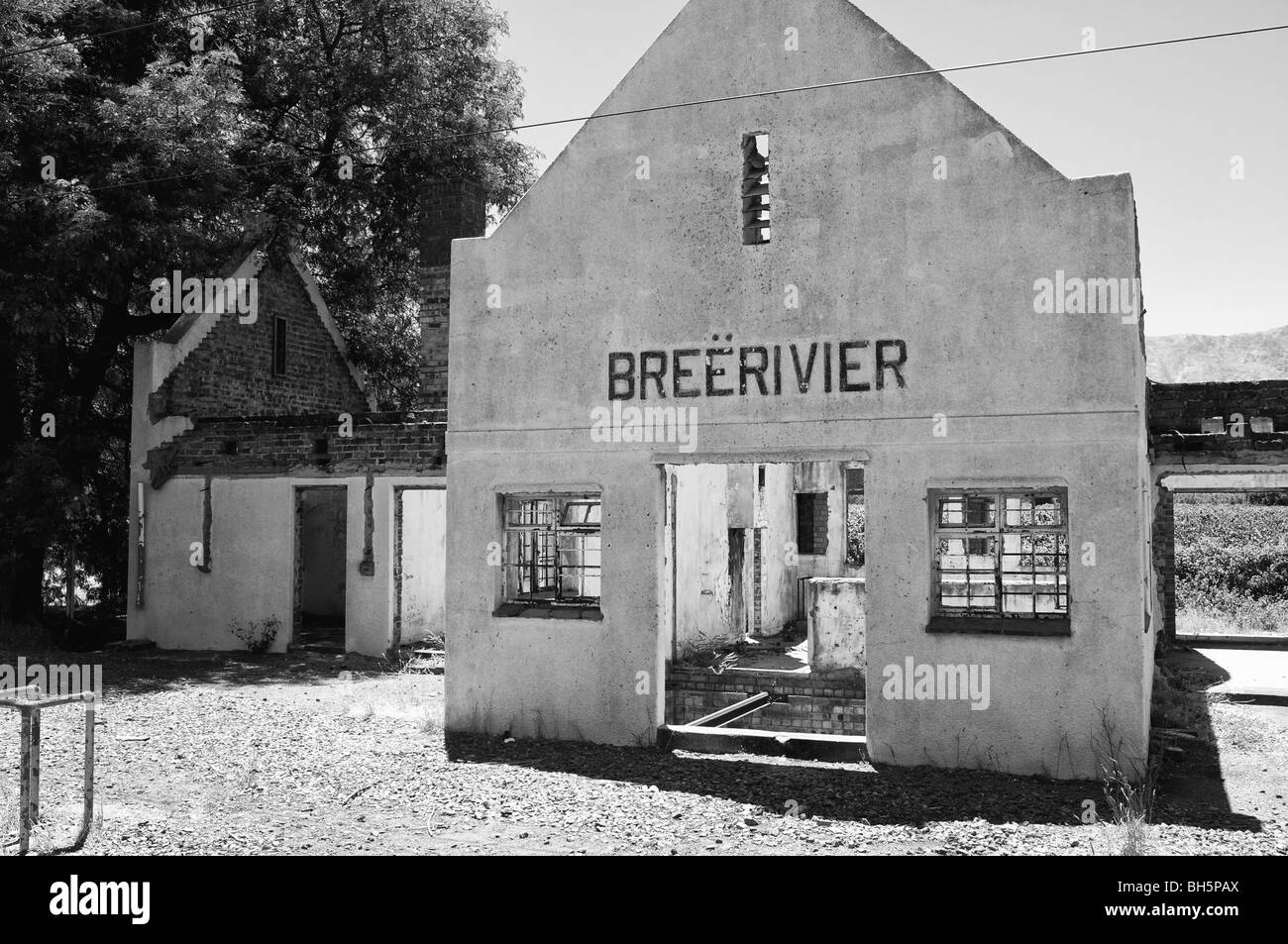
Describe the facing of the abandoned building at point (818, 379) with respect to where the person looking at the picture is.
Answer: facing the viewer

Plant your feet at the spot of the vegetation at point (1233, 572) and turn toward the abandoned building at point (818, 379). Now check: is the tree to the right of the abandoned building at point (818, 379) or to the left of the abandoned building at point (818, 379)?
right

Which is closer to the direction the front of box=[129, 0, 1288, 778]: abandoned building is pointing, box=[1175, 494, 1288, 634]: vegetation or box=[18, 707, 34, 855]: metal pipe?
the metal pipe

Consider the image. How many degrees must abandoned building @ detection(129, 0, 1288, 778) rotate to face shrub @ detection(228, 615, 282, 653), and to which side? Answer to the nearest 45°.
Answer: approximately 135° to its right

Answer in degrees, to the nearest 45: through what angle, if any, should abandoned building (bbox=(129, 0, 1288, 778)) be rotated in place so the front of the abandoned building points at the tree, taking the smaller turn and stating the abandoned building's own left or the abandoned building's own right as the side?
approximately 135° to the abandoned building's own right

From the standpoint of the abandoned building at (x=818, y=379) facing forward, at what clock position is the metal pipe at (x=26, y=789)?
The metal pipe is roughly at 2 o'clock from the abandoned building.

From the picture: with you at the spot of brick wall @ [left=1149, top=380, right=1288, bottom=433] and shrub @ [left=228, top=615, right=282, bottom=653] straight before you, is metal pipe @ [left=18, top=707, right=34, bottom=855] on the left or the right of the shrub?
left

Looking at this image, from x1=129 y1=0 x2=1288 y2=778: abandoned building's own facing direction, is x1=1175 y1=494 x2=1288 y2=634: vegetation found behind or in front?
behind

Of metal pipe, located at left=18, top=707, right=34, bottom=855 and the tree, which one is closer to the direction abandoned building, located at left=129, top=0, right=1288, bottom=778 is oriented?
the metal pipe

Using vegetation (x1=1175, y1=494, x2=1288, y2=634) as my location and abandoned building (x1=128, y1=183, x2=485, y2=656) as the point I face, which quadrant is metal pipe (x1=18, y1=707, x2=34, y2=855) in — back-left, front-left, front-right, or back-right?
front-left

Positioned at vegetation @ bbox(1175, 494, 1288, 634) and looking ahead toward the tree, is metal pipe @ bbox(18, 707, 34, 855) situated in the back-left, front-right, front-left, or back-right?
front-left
